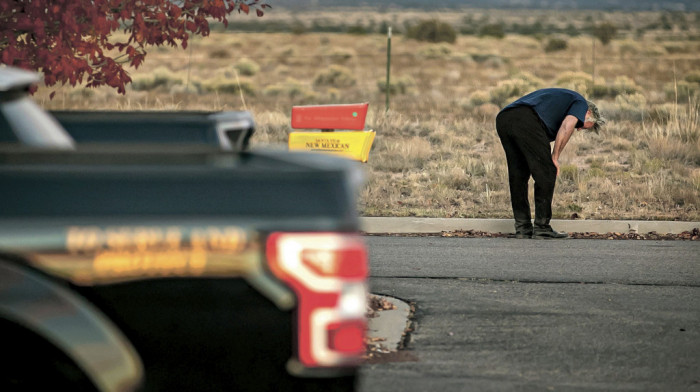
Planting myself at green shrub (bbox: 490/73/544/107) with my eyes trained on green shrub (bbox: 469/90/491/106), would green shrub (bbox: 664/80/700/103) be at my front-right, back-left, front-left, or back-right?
back-left

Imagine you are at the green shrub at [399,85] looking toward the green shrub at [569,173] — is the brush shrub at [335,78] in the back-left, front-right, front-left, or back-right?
back-right

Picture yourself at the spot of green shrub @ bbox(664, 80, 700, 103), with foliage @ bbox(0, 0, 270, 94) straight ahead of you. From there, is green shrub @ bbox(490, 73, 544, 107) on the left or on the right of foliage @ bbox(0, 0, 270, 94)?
right

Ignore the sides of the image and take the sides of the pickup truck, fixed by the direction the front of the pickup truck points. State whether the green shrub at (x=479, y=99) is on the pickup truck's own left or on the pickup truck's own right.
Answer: on the pickup truck's own right

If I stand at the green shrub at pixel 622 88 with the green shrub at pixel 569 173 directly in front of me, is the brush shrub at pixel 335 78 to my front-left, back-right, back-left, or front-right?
back-right

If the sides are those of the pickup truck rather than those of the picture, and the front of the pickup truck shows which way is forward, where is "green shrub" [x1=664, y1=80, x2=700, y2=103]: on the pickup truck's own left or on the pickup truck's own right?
on the pickup truck's own right

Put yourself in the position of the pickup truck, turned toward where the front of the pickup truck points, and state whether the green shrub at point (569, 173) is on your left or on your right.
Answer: on your right
